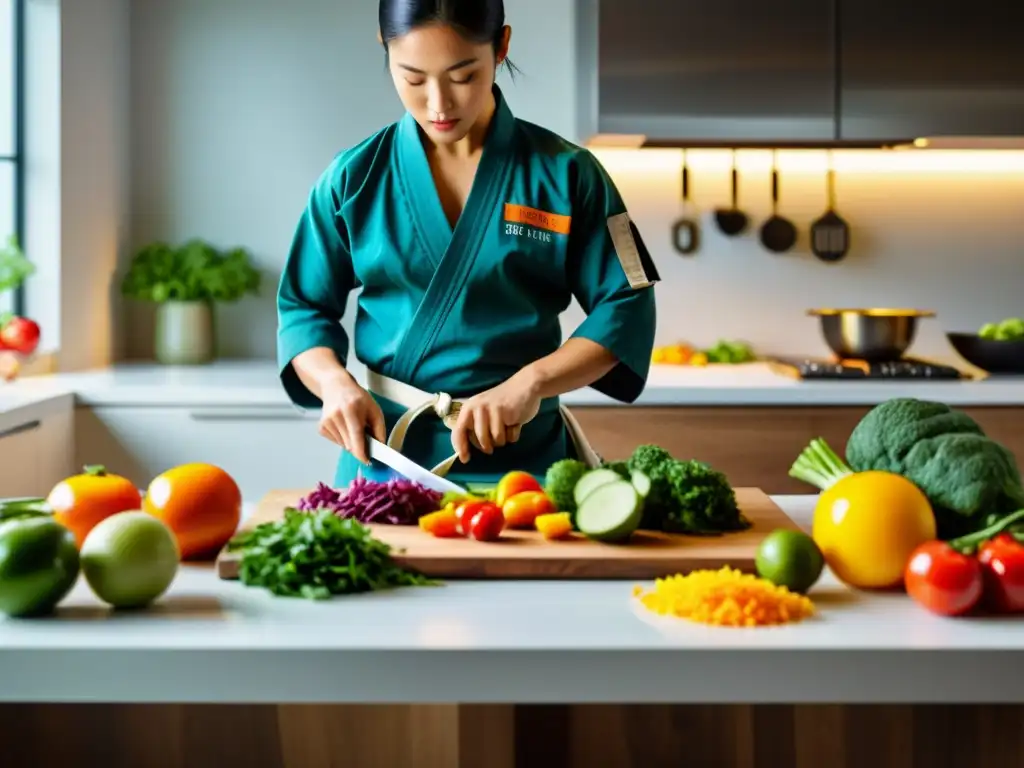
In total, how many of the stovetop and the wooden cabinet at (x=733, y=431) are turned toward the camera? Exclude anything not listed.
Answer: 2

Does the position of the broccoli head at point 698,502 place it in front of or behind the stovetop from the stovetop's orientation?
in front

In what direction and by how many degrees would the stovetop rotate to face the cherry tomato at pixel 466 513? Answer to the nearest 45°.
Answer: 0° — it already faces it

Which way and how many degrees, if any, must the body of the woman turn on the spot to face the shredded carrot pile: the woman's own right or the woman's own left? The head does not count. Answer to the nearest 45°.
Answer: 0° — they already face it

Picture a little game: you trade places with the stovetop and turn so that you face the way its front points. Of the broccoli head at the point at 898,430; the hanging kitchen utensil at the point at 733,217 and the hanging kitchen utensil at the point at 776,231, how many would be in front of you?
1

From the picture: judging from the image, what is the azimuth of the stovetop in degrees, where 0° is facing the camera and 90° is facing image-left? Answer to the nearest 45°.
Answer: approximately 0°
